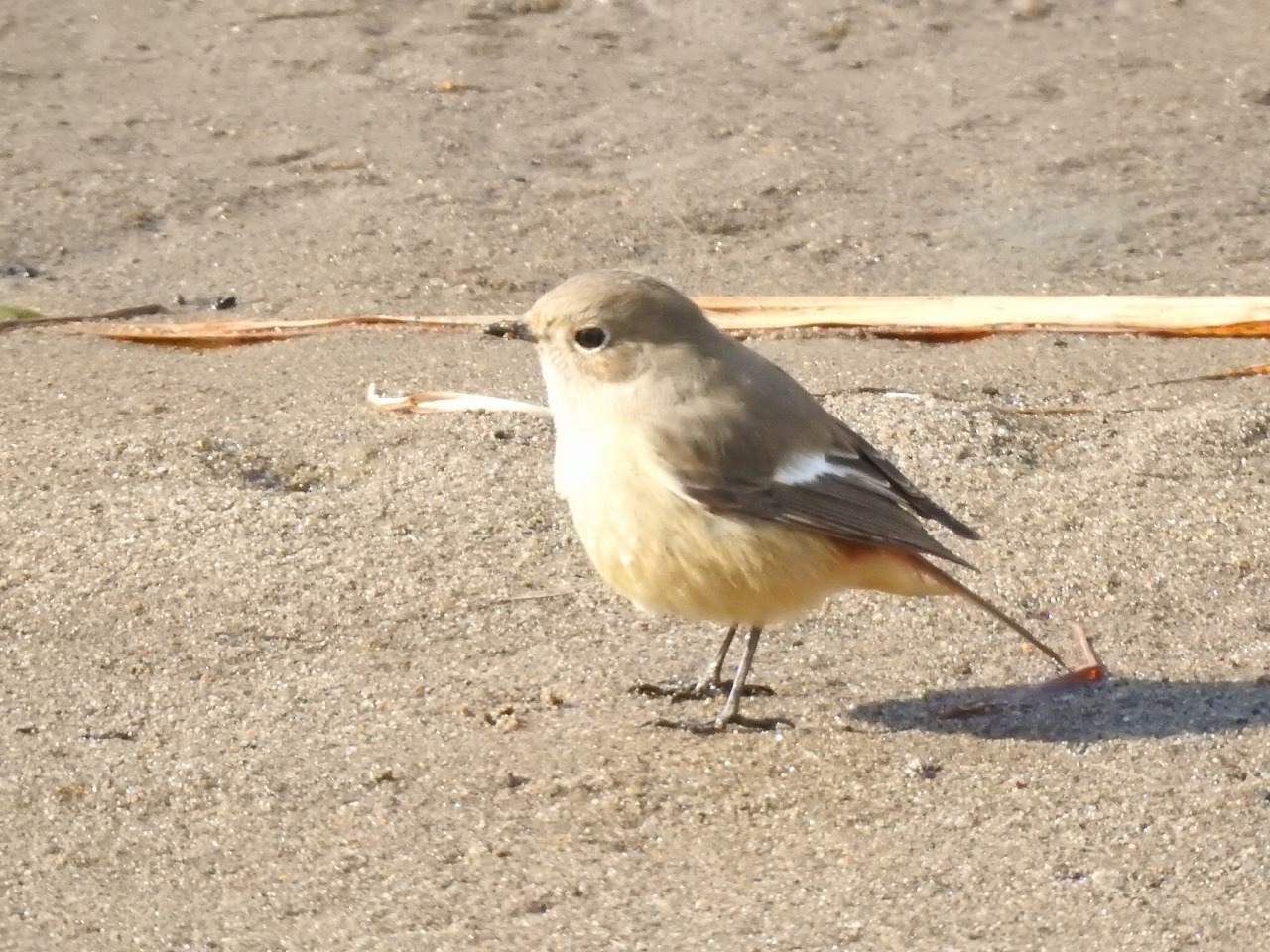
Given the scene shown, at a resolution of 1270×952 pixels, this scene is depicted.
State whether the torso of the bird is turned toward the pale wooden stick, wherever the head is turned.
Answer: no

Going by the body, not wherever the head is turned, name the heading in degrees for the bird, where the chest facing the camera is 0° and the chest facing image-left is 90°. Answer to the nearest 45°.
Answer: approximately 90°
